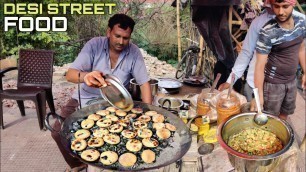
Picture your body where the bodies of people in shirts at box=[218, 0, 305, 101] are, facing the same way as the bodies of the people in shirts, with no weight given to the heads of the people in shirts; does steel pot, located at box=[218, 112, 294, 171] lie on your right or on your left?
on your left

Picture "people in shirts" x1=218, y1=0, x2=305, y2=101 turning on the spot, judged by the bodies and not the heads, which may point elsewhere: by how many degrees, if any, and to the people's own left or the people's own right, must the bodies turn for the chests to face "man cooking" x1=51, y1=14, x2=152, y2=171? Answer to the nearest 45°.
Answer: approximately 45° to the people's own right

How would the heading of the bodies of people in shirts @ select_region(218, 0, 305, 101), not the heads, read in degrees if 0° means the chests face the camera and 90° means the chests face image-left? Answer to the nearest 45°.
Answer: approximately 45°

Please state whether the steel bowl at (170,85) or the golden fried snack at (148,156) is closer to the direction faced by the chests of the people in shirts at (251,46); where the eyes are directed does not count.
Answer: the golden fried snack

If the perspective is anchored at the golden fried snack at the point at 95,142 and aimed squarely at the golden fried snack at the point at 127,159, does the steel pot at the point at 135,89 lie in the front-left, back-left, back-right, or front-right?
back-left

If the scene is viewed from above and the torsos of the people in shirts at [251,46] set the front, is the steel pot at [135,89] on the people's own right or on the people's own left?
on the people's own right

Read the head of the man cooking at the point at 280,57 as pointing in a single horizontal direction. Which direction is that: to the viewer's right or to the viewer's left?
to the viewer's left

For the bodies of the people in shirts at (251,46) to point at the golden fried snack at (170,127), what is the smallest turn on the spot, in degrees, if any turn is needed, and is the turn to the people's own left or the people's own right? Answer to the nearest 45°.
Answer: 0° — they already face it
